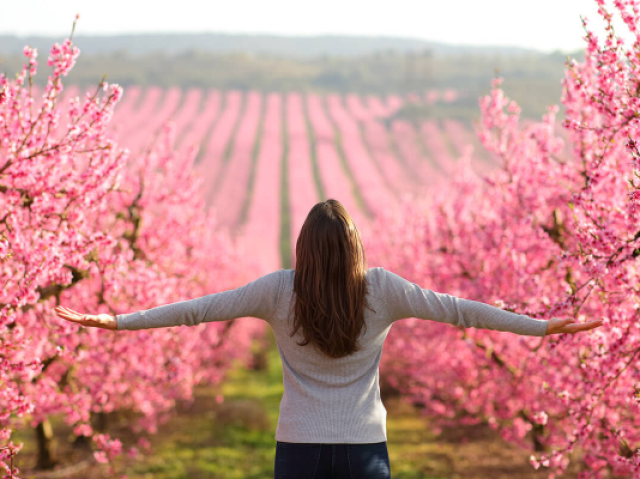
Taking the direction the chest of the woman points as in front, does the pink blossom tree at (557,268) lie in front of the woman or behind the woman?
in front

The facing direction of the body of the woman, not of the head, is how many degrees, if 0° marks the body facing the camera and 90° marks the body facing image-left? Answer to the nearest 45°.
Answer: approximately 180°

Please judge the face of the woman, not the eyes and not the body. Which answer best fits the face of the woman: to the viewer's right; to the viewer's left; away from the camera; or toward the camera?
away from the camera

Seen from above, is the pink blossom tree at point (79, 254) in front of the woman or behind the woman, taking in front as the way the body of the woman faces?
in front
